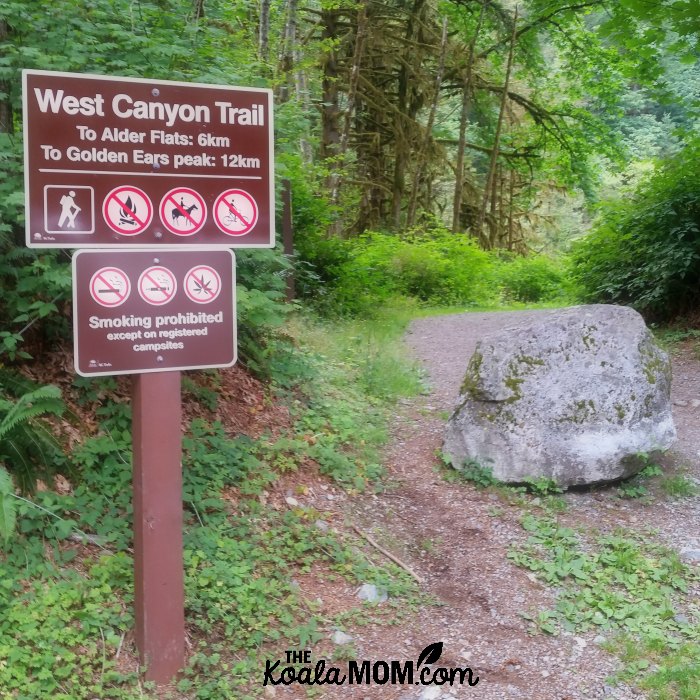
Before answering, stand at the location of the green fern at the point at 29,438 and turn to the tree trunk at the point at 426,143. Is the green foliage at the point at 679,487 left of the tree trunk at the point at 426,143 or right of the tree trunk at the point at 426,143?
right

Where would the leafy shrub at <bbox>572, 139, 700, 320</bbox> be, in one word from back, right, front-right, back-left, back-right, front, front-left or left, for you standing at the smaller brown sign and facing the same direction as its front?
back-left

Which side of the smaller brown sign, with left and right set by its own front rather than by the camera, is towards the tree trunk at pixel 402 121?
back

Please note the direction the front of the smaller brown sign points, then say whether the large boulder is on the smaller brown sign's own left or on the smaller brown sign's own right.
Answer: on the smaller brown sign's own left

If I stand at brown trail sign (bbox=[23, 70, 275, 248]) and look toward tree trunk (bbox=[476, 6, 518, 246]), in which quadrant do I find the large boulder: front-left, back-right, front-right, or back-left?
front-right

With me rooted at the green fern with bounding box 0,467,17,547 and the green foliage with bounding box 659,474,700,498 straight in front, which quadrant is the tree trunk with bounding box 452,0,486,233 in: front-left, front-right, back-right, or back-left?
front-left

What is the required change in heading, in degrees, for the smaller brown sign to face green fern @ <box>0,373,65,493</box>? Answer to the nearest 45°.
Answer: approximately 135° to its right

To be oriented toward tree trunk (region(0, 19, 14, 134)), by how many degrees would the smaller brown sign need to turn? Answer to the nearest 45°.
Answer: approximately 135° to its right

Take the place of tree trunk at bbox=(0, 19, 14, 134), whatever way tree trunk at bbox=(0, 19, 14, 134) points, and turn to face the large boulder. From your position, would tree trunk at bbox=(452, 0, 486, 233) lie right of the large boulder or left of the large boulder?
left

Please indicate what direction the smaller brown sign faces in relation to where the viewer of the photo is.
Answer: facing the viewer

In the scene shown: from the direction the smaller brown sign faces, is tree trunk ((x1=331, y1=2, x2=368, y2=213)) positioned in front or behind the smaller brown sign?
behind

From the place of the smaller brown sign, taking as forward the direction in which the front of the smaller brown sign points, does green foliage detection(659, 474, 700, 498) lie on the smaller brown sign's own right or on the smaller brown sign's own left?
on the smaller brown sign's own left

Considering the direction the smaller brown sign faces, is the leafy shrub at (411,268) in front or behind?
behind
